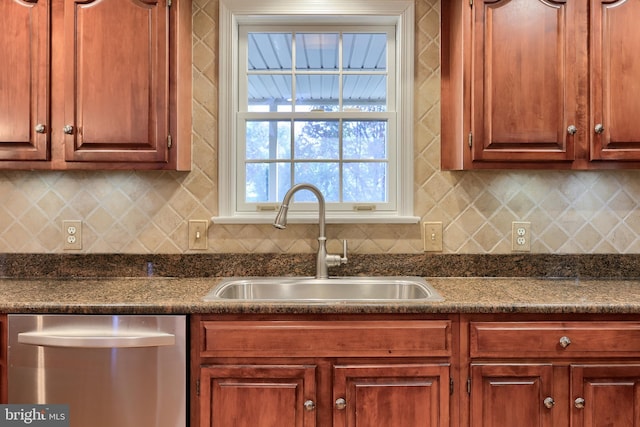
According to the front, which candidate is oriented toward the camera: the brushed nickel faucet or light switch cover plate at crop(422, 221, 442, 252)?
the light switch cover plate

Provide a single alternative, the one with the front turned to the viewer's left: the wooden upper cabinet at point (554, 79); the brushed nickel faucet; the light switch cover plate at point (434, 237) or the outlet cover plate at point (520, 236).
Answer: the brushed nickel faucet

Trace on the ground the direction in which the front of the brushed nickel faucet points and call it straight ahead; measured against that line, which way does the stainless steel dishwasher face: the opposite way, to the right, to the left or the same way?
to the left

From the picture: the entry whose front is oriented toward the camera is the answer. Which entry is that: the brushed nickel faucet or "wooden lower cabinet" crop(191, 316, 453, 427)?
the wooden lower cabinet

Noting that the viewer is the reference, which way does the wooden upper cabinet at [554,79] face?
facing the viewer

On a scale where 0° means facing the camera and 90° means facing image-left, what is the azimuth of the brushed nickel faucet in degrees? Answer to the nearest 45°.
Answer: approximately 90°

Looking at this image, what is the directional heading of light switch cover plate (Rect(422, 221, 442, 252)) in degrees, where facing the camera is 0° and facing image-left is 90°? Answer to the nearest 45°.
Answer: approximately 0°

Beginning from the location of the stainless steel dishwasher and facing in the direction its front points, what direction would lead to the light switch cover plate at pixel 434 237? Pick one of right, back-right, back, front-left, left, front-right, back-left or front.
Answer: left

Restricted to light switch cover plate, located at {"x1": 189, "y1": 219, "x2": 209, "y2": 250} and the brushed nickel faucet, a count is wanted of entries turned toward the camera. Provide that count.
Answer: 1

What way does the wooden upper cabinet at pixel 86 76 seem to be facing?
toward the camera

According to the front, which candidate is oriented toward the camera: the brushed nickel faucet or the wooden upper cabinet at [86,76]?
the wooden upper cabinet

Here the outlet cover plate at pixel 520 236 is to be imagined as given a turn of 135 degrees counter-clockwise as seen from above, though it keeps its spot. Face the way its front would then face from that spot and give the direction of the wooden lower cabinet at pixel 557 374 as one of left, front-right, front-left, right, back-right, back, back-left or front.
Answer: back-right
